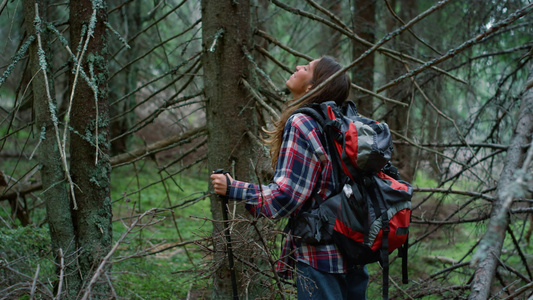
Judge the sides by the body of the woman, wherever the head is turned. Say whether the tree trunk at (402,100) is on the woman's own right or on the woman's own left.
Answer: on the woman's own right

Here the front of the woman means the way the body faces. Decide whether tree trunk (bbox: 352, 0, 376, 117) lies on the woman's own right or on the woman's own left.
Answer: on the woman's own right

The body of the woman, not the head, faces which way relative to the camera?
to the viewer's left

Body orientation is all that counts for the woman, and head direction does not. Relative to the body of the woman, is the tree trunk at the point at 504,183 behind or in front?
behind

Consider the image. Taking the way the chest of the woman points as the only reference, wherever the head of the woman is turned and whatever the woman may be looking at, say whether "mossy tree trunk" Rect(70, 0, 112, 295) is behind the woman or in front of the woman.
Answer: in front

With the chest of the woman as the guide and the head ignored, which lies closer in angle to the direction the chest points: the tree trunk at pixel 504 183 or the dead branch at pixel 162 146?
the dead branch

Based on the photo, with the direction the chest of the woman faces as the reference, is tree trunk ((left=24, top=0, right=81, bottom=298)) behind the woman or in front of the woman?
in front

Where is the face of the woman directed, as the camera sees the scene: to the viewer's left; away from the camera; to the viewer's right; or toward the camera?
to the viewer's left
